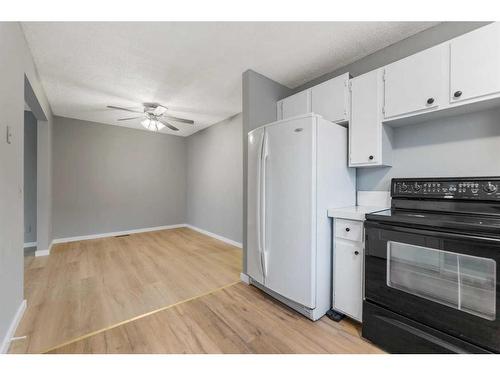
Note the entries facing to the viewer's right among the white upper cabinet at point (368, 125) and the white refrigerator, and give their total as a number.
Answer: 0

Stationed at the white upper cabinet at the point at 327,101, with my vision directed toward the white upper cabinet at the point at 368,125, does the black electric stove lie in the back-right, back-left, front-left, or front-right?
front-right

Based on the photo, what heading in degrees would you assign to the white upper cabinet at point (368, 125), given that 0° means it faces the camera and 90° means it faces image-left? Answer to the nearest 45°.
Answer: approximately 45°

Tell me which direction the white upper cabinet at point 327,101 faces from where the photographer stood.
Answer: facing the viewer and to the left of the viewer

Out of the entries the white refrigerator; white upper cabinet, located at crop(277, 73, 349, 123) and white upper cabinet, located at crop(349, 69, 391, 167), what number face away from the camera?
0

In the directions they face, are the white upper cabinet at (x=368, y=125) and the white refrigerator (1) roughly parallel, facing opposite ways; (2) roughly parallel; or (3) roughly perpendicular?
roughly parallel

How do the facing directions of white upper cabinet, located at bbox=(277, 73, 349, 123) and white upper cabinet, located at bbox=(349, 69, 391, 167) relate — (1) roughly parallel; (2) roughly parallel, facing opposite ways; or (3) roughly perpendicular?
roughly parallel

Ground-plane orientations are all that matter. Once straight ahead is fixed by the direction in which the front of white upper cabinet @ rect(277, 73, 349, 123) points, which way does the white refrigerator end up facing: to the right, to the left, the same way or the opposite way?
the same way
